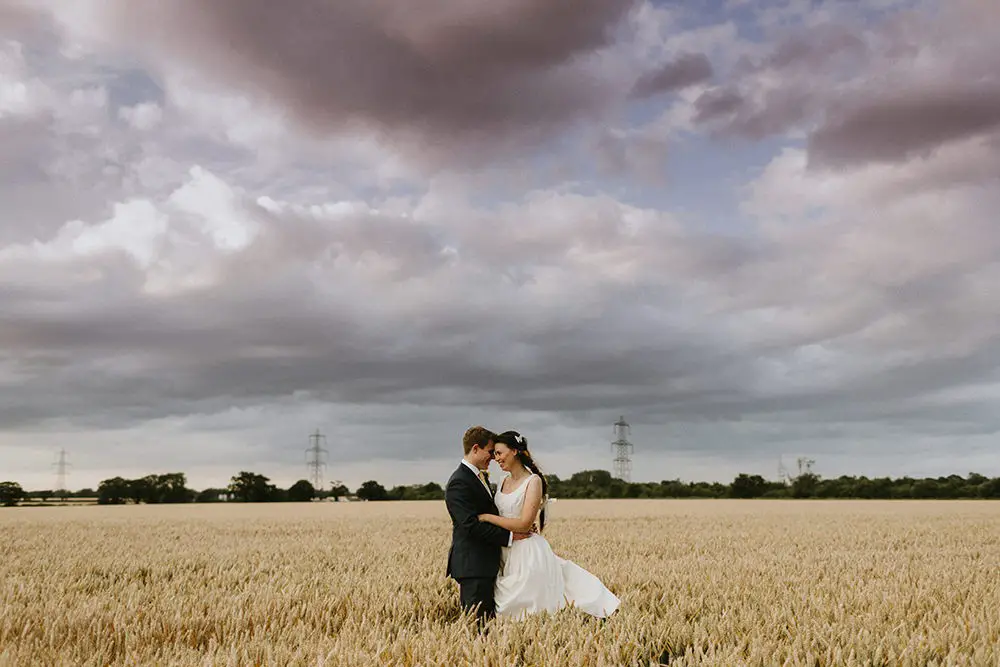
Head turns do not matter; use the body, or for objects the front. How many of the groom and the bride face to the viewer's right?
1

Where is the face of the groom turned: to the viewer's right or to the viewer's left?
to the viewer's right

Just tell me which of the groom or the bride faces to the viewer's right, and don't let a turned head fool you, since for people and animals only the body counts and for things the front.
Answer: the groom

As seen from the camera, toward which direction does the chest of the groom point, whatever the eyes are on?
to the viewer's right

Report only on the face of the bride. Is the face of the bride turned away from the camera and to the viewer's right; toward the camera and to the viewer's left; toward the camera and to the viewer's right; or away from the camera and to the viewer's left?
toward the camera and to the viewer's left

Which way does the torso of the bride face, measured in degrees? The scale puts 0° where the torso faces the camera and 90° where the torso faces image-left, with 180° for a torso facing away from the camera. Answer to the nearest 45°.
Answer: approximately 45°
